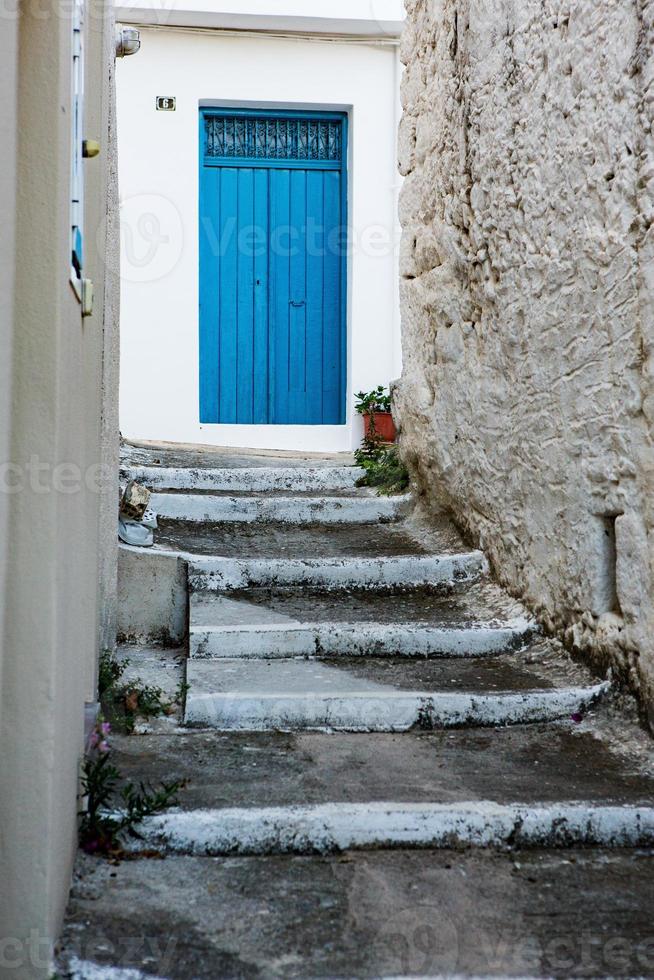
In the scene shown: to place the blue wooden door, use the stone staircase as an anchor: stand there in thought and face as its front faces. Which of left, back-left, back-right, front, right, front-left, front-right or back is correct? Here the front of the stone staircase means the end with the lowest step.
back

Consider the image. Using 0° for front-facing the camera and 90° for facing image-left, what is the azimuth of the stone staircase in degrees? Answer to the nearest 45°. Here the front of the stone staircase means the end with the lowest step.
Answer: approximately 0°

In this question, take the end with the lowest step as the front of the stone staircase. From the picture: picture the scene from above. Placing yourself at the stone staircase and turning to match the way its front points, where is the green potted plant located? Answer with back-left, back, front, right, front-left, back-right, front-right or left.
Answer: back
